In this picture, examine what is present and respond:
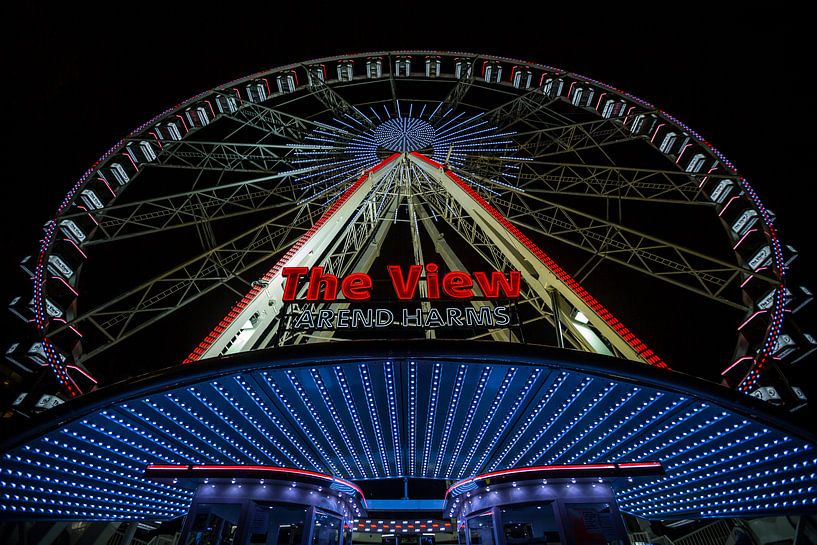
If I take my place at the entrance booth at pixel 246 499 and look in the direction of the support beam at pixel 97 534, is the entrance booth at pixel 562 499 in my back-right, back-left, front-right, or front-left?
back-right

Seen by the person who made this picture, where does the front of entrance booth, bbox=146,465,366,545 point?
facing the viewer

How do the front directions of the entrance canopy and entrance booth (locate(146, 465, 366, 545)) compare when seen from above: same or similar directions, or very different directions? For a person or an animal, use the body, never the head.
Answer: same or similar directions

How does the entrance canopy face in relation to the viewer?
toward the camera

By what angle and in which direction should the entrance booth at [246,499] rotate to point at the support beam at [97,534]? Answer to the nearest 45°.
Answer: approximately 135° to its right

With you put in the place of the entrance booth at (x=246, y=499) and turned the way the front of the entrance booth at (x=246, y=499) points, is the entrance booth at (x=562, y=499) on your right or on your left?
on your left
